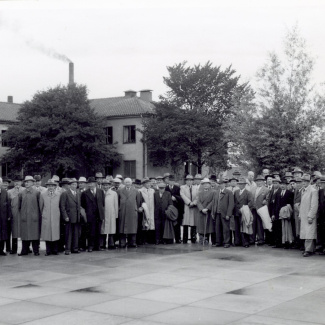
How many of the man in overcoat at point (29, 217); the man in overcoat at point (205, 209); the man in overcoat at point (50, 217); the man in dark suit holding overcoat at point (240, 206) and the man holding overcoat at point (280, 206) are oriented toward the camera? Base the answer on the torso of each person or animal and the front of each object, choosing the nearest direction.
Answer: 5

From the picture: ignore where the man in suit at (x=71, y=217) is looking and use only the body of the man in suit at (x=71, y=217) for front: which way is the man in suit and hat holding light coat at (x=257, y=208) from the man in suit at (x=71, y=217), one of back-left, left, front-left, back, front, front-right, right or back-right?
front-left

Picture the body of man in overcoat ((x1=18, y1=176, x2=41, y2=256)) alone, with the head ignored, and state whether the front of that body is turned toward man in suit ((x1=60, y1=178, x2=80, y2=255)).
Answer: no

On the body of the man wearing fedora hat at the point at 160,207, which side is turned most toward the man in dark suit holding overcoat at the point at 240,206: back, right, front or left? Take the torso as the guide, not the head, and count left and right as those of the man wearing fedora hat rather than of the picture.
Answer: left

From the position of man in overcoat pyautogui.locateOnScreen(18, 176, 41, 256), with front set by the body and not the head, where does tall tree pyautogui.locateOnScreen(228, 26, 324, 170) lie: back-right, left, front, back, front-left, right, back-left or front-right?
back-left

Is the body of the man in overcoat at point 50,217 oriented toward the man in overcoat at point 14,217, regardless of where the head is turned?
no

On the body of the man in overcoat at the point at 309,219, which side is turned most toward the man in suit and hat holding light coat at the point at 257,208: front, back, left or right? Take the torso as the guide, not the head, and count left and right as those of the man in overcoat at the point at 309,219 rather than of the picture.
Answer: right

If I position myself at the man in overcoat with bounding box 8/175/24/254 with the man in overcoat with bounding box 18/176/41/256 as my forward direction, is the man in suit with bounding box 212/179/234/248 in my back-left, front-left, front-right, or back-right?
front-left

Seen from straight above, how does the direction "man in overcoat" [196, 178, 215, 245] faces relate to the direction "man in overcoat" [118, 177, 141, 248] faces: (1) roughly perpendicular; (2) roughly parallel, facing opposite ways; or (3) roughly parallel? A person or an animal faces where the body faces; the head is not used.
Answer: roughly parallel

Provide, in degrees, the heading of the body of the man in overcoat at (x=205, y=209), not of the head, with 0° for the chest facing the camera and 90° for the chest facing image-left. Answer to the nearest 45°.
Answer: approximately 0°

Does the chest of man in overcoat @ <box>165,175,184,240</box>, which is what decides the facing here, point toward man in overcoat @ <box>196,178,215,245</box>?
no

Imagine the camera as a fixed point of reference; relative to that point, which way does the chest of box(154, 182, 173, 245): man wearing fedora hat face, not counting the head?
toward the camera

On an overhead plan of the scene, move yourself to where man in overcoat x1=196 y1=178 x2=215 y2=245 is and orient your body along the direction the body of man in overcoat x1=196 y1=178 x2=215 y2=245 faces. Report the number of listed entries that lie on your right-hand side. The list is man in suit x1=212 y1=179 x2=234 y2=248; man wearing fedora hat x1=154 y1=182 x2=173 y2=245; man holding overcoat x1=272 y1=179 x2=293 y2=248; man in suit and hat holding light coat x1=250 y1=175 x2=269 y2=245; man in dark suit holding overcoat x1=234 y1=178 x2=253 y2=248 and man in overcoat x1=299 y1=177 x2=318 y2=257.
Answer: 1

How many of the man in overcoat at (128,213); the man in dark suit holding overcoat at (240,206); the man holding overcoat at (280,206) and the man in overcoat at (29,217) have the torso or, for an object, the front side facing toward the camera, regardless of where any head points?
4

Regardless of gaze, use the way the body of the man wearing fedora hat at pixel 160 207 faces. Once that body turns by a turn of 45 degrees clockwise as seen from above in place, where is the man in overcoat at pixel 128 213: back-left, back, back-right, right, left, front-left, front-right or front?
front

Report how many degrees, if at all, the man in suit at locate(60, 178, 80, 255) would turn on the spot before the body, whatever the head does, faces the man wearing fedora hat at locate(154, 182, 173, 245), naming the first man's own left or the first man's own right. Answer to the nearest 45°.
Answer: approximately 90° to the first man's own left

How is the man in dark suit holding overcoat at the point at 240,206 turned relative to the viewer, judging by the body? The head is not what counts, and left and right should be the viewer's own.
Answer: facing the viewer

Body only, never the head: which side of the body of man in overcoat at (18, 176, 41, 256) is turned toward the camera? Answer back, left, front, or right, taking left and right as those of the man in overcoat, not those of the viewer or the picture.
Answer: front

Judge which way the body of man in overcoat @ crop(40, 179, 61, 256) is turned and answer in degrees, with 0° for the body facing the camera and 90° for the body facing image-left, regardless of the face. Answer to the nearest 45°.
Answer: approximately 0°

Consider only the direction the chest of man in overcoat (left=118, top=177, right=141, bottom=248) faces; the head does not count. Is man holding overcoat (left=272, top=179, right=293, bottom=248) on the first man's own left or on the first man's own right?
on the first man's own left
